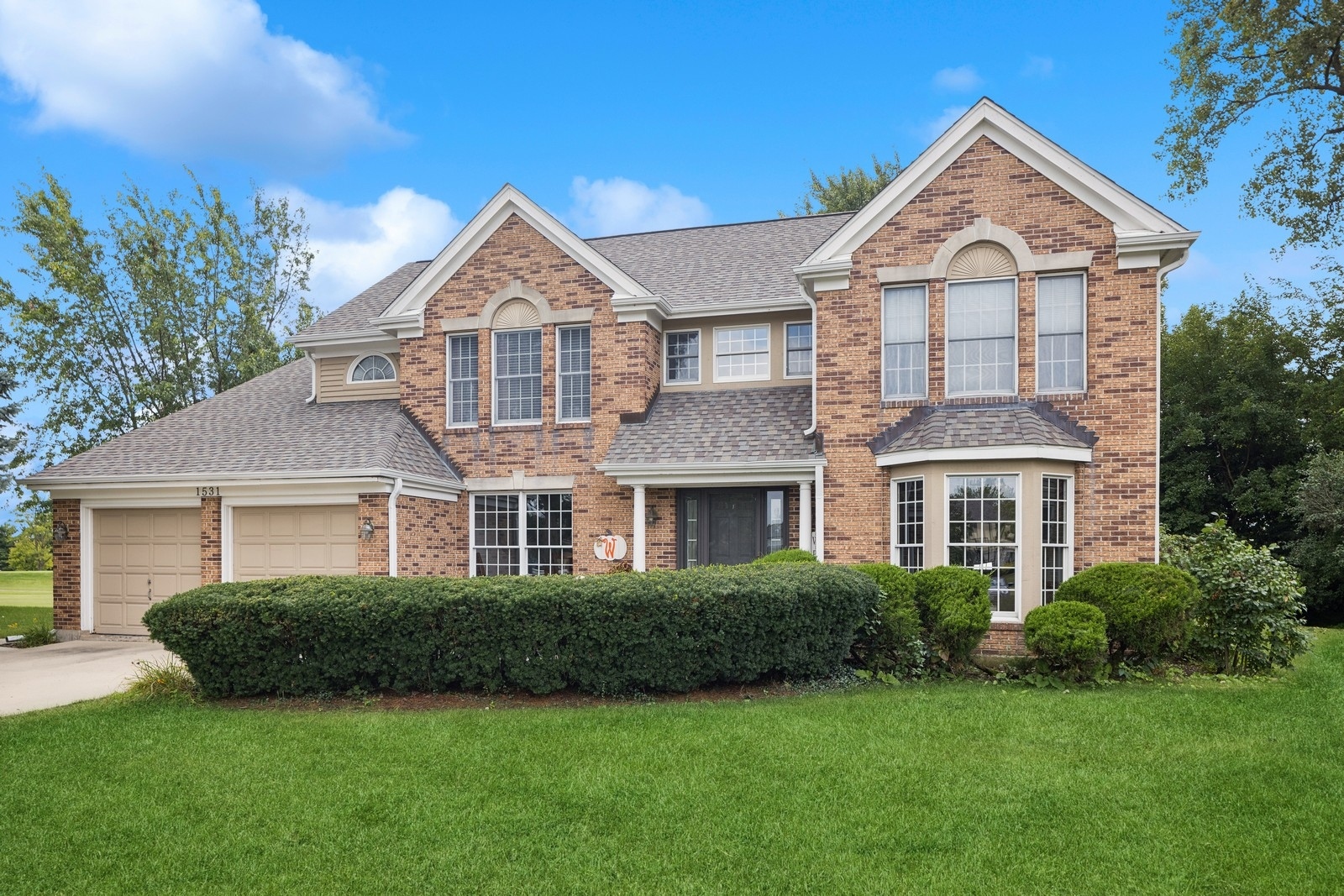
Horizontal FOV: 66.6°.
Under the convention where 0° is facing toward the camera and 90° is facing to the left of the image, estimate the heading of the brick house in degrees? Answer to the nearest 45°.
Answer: approximately 0°

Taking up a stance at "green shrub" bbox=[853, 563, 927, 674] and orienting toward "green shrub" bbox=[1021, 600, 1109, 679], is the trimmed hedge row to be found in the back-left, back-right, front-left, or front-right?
back-right

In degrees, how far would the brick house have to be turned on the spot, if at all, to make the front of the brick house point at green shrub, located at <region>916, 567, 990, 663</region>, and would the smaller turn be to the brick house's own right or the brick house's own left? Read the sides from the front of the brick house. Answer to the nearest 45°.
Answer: approximately 45° to the brick house's own left

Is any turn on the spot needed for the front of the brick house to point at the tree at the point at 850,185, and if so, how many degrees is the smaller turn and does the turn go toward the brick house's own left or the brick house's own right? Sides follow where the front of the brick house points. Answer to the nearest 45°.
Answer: approximately 180°
